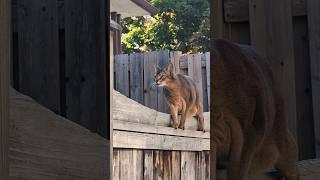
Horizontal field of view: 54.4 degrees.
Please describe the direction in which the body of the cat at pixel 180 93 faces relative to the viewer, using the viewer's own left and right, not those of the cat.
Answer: facing the viewer and to the left of the viewer
